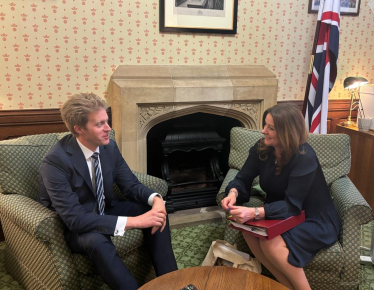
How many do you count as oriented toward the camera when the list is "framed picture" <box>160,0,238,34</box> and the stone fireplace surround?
2

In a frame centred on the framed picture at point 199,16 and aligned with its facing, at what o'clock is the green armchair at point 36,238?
The green armchair is roughly at 1 o'clock from the framed picture.

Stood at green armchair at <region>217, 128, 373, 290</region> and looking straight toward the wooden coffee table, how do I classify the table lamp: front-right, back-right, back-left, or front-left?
back-right

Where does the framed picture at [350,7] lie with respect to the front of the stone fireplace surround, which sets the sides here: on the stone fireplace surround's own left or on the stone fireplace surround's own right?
on the stone fireplace surround's own left

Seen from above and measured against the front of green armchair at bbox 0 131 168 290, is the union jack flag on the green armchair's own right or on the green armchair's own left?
on the green armchair's own left

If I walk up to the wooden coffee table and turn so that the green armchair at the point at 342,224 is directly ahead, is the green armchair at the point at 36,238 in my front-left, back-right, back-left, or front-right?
back-left

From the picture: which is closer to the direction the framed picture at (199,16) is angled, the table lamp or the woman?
the woman

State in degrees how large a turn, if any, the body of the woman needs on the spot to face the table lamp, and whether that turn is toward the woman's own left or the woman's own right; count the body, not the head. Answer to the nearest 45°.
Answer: approximately 135° to the woman's own right

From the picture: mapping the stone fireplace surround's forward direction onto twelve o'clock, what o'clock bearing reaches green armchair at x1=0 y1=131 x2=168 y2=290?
The green armchair is roughly at 1 o'clock from the stone fireplace surround.
